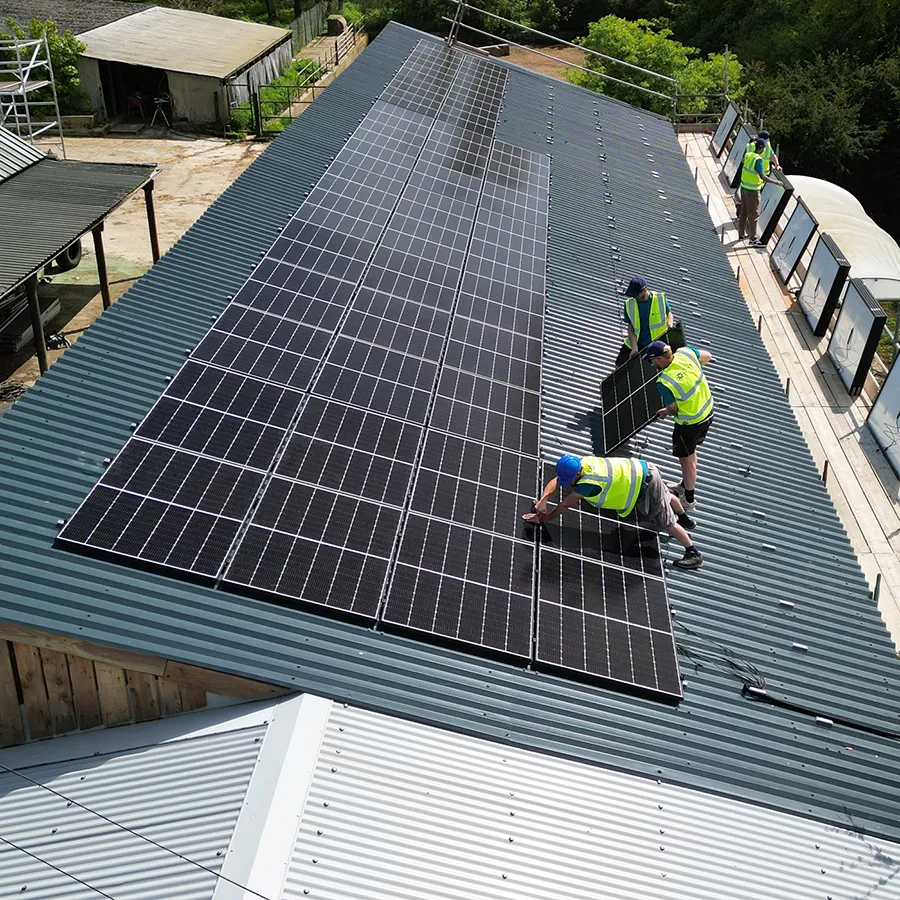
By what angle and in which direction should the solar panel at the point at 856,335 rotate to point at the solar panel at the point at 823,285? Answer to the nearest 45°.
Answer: approximately 90° to its left

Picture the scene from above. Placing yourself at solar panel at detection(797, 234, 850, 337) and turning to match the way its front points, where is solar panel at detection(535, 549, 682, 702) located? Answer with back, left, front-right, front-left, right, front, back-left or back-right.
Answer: back-right

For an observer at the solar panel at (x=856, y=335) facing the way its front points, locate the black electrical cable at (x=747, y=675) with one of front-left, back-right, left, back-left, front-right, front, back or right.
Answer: back-right

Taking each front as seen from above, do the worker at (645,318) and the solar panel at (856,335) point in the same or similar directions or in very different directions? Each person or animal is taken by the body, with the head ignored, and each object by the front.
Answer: very different directions

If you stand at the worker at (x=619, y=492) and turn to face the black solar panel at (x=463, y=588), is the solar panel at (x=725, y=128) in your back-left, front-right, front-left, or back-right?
back-right

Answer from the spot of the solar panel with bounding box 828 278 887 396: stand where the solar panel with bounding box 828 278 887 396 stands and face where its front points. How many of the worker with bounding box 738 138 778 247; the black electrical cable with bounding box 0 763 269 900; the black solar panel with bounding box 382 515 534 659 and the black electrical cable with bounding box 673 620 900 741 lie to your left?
1

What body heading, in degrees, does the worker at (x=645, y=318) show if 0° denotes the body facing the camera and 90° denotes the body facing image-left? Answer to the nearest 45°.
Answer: approximately 45°

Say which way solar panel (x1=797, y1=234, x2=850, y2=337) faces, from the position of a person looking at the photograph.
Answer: facing away from the viewer and to the right of the viewer

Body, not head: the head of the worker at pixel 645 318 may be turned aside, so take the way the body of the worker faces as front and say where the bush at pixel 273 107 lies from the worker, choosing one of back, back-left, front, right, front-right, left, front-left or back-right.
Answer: right

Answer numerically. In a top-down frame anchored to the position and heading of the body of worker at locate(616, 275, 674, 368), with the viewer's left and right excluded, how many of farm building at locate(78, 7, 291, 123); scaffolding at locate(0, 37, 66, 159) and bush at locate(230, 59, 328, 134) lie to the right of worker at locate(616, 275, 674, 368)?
3
